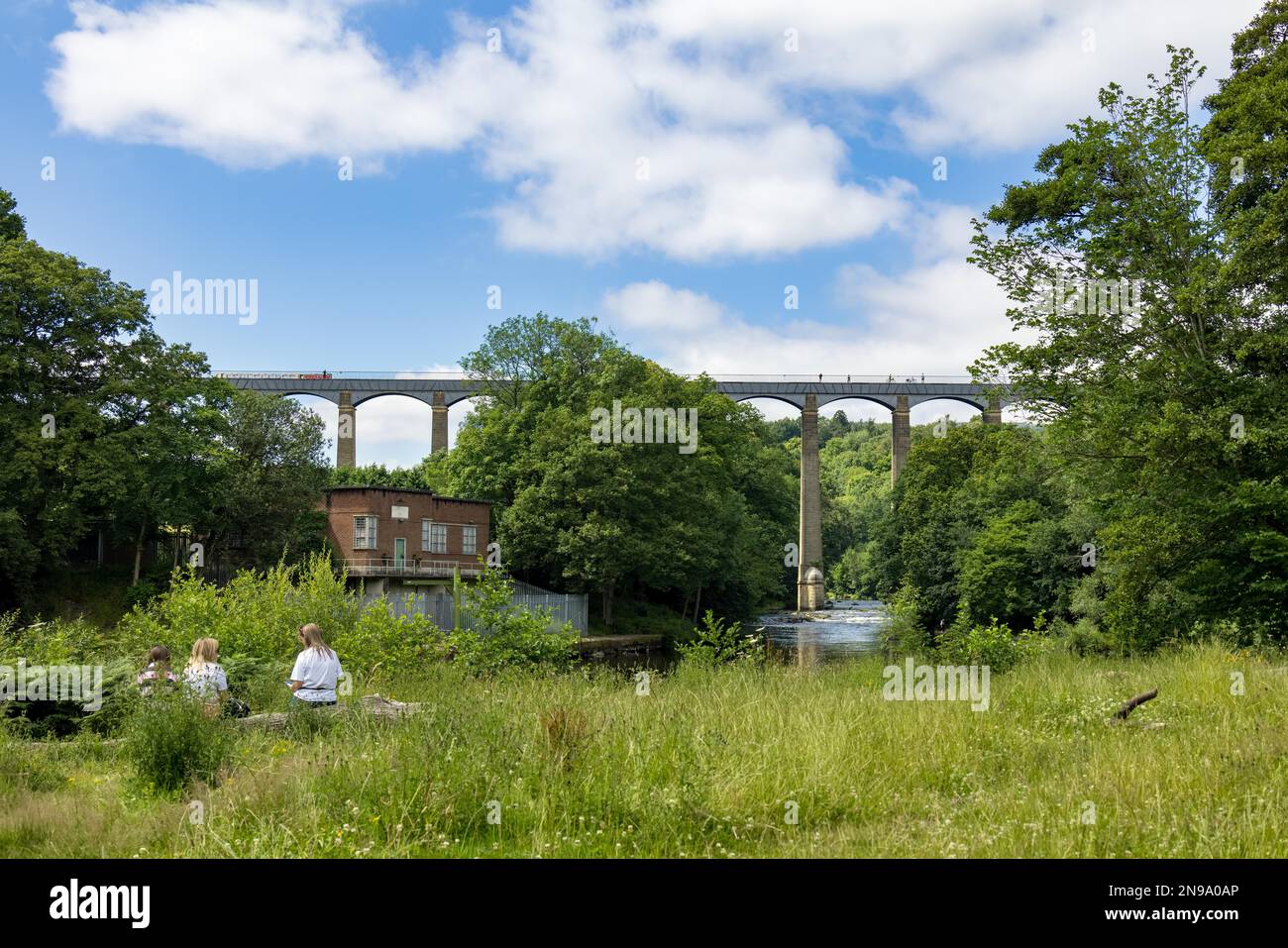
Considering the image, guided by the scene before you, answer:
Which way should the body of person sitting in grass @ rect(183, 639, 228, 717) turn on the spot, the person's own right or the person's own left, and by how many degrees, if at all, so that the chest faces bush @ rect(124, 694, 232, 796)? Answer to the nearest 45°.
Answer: approximately 180°

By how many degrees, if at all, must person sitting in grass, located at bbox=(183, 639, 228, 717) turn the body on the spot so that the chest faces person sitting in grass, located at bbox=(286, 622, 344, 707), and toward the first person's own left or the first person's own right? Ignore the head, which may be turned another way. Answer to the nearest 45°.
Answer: approximately 135° to the first person's own right

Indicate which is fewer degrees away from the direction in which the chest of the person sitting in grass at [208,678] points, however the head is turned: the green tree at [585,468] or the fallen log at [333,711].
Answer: the green tree

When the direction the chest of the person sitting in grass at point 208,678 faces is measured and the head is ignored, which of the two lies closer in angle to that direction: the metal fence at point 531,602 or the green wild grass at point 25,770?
the metal fence

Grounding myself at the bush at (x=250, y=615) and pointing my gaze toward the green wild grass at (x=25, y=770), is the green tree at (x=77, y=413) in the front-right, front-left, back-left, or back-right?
back-right

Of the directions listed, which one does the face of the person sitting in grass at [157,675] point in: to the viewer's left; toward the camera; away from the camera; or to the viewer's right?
away from the camera

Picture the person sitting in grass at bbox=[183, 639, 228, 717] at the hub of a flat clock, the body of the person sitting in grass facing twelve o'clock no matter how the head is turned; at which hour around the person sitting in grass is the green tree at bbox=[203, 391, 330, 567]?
The green tree is roughly at 12 o'clock from the person sitting in grass.

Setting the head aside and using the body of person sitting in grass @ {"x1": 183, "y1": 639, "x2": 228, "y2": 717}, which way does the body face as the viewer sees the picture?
away from the camera

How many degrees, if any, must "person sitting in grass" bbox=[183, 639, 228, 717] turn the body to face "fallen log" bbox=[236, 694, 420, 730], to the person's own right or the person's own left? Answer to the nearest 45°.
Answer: approximately 135° to the person's own right

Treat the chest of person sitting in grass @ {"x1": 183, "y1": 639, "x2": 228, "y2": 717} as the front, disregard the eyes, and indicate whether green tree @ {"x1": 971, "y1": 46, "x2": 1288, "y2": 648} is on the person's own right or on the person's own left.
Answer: on the person's own right

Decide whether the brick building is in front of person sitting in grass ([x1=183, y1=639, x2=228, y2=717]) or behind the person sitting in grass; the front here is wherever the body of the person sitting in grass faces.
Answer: in front

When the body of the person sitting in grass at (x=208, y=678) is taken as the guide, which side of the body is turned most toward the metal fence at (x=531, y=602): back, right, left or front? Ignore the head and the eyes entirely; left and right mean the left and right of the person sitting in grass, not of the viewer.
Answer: front

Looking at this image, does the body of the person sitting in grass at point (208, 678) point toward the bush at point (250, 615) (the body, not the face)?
yes
